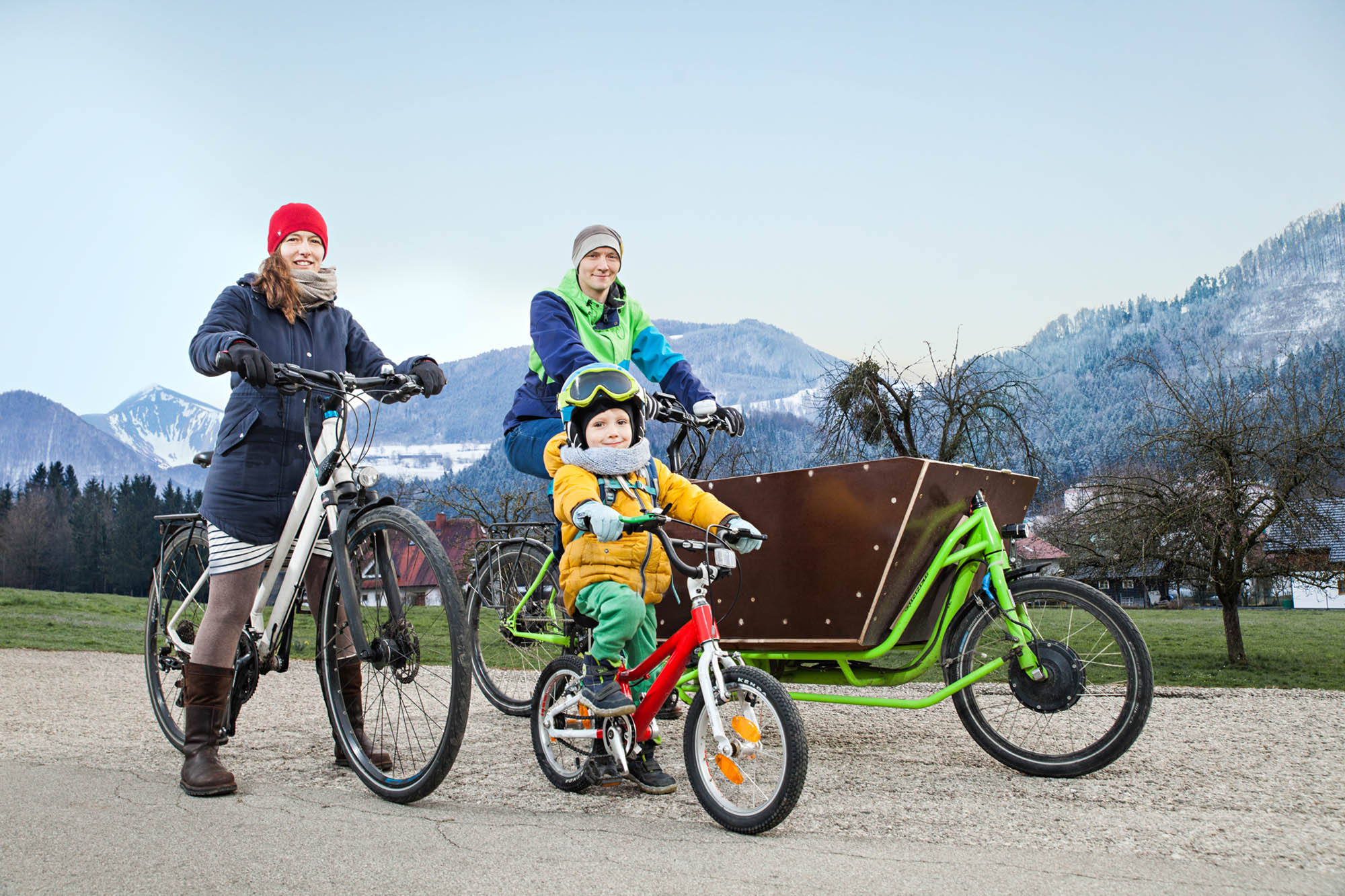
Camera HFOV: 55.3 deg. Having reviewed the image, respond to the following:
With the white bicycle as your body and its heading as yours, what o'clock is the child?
The child is roughly at 11 o'clock from the white bicycle.

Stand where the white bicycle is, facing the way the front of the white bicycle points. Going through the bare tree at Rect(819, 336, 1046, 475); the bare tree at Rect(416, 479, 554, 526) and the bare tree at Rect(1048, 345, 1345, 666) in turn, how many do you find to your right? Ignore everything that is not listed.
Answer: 0

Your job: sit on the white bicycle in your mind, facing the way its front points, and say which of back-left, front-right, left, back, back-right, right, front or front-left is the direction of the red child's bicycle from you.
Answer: front

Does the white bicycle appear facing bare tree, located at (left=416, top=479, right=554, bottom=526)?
no

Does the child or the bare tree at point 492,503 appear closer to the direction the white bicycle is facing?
the child

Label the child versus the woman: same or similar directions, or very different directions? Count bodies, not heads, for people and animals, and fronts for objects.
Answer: same or similar directions

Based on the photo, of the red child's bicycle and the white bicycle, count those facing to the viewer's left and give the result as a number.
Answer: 0

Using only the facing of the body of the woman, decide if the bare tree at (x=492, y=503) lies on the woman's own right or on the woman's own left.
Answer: on the woman's own left

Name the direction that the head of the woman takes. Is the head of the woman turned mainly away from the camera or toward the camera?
toward the camera

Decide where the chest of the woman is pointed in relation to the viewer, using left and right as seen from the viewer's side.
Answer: facing the viewer and to the right of the viewer

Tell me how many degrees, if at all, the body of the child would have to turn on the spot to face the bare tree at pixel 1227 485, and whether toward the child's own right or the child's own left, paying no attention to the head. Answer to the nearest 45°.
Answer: approximately 90° to the child's own left

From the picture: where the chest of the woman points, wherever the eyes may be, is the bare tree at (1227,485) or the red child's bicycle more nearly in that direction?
the red child's bicycle

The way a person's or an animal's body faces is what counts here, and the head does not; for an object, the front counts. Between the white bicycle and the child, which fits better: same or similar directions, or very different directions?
same or similar directions

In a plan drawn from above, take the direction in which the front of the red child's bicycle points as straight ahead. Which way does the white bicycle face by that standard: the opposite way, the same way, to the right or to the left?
the same way

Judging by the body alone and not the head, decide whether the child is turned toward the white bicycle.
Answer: no

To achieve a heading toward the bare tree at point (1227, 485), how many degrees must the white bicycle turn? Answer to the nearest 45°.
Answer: approximately 90° to its left

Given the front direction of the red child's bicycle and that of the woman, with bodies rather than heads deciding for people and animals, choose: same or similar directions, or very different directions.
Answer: same or similar directions
